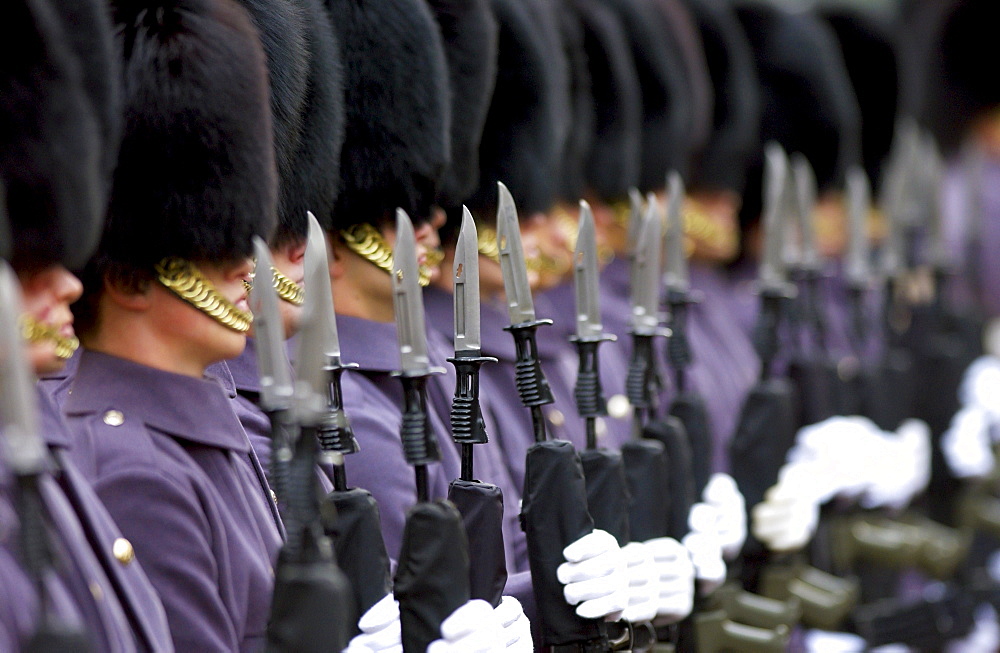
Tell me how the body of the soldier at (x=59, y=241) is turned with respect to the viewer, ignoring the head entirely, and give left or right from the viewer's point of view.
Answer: facing to the right of the viewer

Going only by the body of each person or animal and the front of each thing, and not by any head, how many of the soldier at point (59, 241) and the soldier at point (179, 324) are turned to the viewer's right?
2

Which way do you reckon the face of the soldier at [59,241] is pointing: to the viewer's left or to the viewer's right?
to the viewer's right

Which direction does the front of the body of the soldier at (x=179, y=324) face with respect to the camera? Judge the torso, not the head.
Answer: to the viewer's right
